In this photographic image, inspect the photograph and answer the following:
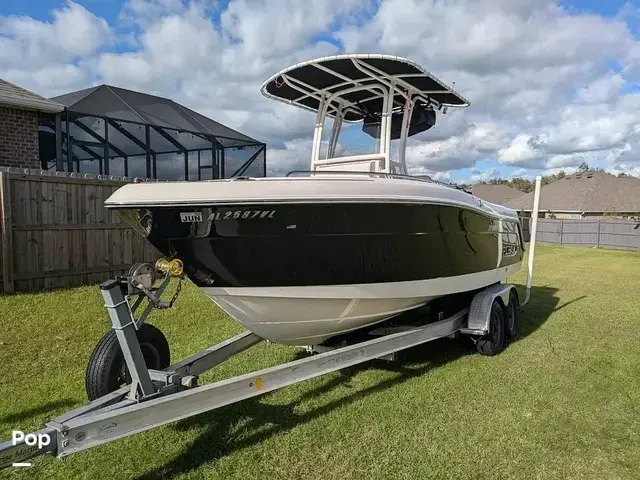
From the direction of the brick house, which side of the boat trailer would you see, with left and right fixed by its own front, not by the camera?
right

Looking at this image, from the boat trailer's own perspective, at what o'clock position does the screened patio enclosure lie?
The screened patio enclosure is roughly at 4 o'clock from the boat trailer.

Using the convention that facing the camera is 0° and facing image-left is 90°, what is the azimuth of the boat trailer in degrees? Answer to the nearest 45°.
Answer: approximately 45°

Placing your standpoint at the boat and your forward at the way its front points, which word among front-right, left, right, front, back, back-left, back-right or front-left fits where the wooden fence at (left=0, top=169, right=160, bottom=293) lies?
right

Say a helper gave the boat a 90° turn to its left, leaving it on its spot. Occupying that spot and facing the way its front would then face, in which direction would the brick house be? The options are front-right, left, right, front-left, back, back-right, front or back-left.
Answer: back

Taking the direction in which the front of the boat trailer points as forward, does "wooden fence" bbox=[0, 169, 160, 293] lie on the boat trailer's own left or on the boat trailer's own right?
on the boat trailer's own right

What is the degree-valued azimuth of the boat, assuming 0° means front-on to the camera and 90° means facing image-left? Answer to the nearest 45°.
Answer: approximately 45°

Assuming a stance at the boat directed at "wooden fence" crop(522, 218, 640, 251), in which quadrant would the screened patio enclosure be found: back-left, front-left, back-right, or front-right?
front-left
